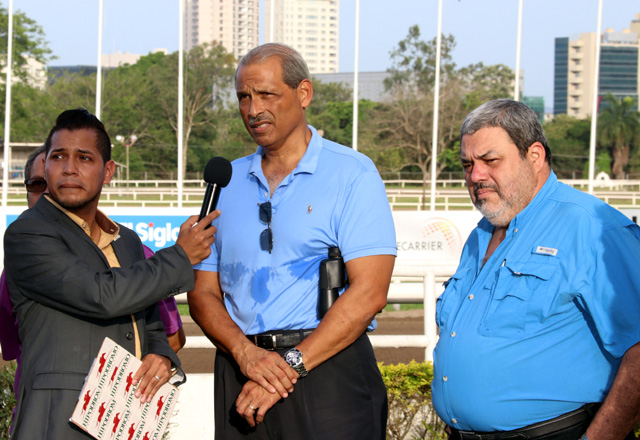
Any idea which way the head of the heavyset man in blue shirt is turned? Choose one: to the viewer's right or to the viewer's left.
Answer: to the viewer's left

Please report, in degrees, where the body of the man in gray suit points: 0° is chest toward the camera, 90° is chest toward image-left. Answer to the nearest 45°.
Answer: approximately 315°

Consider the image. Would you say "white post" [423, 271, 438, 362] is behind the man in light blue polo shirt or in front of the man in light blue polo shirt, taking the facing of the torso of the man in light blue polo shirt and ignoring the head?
behind

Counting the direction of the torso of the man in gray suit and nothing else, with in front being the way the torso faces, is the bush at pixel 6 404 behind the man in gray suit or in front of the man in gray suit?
behind

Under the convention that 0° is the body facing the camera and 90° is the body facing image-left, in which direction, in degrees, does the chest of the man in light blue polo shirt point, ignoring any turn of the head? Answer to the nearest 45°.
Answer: approximately 45°

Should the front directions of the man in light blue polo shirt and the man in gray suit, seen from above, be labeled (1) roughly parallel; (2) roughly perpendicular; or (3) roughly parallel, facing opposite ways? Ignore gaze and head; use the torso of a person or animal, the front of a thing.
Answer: roughly perpendicular

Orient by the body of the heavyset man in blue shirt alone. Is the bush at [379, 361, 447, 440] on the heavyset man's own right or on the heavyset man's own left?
on the heavyset man's own right

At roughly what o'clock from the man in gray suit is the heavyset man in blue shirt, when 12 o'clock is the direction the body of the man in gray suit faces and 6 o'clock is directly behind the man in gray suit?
The heavyset man in blue shirt is roughly at 11 o'clock from the man in gray suit.
